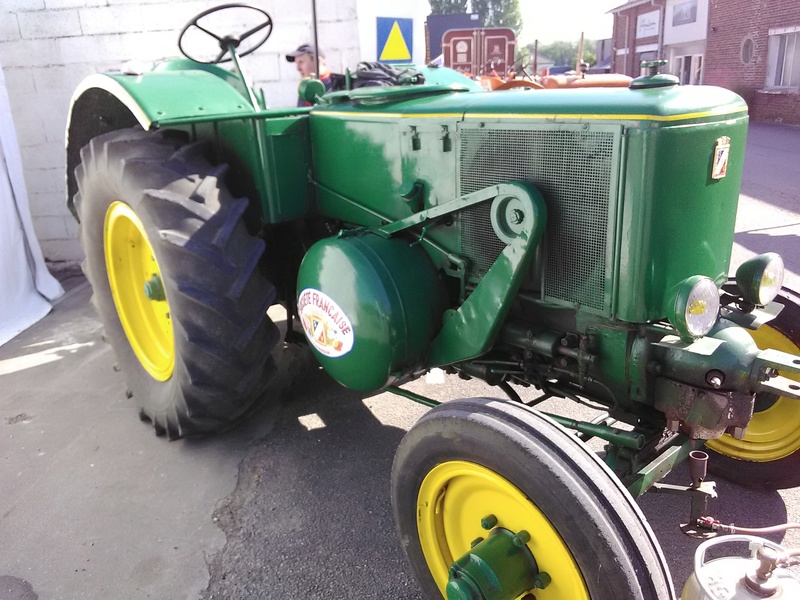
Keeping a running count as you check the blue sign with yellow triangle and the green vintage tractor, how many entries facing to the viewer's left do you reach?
0

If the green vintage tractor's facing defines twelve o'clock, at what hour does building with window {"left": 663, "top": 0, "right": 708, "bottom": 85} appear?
The building with window is roughly at 8 o'clock from the green vintage tractor.

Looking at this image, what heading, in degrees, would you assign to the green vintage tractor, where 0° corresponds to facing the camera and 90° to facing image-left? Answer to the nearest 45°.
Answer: approximately 315°

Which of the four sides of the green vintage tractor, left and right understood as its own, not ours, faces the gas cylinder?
front

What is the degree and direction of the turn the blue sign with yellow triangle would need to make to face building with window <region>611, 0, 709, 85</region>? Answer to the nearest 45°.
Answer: approximately 135° to its left

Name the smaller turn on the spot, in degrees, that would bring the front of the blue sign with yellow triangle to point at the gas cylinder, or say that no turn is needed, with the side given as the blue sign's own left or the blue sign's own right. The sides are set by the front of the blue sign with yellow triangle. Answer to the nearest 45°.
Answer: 0° — it already faces it

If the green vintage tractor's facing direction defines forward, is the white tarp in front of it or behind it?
behind

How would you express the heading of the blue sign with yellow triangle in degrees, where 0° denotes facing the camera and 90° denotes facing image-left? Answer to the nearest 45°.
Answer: approximately 0°

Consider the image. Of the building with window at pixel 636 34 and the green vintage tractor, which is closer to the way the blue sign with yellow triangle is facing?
the green vintage tractor

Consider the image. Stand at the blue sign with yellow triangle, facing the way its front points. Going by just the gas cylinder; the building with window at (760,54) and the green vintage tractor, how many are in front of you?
2

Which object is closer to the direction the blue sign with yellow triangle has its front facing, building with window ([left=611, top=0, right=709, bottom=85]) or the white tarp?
the white tarp

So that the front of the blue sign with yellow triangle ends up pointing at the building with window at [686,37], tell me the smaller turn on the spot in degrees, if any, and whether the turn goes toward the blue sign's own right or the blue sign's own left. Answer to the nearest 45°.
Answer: approximately 135° to the blue sign's own left
